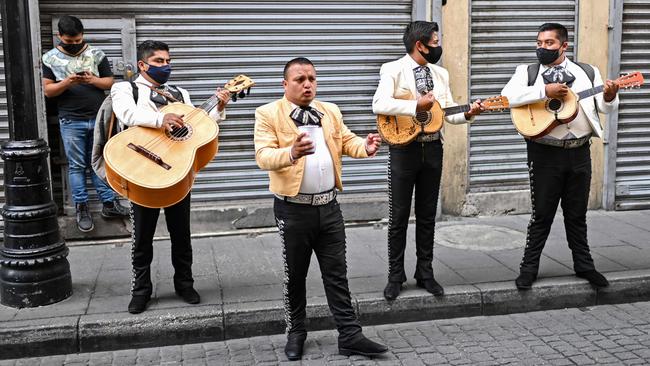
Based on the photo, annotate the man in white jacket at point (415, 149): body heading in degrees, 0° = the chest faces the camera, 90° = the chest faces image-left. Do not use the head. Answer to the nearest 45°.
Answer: approximately 315°

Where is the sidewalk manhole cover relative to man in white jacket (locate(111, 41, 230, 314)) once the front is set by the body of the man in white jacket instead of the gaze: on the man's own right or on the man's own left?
on the man's own left

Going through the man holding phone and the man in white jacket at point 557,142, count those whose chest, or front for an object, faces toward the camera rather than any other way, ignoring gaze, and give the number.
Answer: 2

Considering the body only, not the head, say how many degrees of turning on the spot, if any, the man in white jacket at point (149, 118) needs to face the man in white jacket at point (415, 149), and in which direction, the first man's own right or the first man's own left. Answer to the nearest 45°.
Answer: approximately 45° to the first man's own left

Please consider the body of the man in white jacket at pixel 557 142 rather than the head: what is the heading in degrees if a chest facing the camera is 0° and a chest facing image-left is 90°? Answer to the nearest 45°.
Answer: approximately 0°
